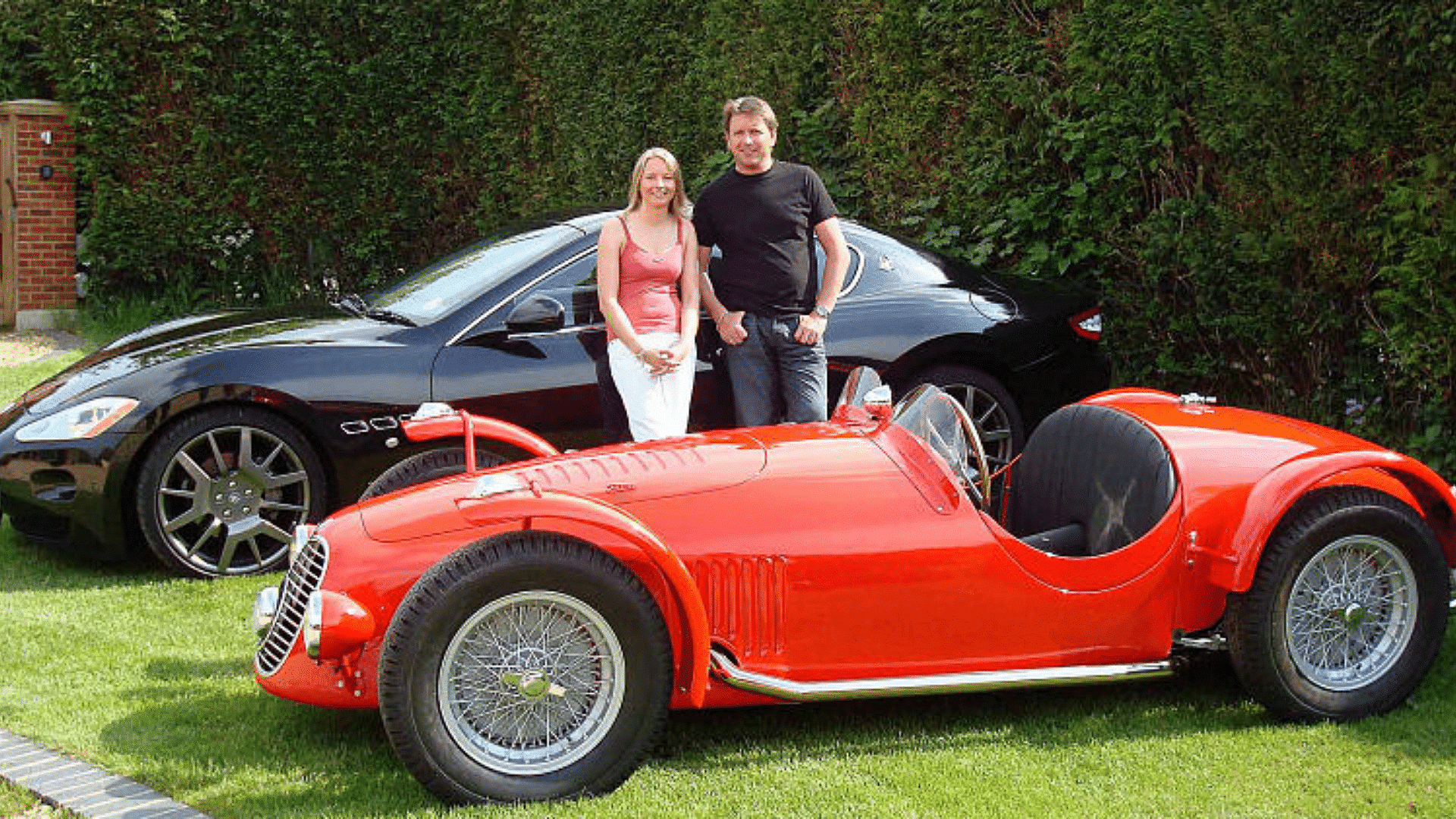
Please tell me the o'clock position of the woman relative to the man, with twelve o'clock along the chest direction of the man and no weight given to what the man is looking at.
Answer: The woman is roughly at 2 o'clock from the man.

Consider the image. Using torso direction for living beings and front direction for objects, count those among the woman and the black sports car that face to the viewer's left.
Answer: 1

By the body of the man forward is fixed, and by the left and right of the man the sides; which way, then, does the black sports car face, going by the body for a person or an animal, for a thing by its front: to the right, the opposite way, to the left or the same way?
to the right

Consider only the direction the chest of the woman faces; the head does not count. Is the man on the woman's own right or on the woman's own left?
on the woman's own left

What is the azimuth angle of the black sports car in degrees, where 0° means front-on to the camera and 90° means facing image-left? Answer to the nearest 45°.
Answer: approximately 90°

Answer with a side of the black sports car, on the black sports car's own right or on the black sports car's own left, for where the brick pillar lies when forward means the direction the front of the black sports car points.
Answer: on the black sports car's own right

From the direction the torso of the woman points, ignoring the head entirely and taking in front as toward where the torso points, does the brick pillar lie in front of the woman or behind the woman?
behind

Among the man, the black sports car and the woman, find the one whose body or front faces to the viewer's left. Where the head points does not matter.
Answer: the black sports car

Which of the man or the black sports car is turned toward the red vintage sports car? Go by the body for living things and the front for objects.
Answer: the man

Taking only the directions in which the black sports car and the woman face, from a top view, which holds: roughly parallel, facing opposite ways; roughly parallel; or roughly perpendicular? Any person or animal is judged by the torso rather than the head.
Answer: roughly perpendicular

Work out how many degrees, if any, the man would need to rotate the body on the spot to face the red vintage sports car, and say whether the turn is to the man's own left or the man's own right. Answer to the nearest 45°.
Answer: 0° — they already face it

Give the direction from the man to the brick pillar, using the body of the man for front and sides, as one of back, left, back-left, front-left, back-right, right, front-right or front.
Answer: back-right
